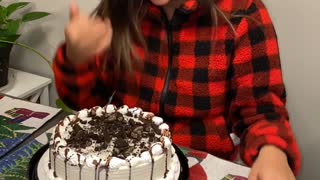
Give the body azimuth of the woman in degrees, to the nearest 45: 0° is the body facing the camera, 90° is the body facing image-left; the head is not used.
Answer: approximately 0°

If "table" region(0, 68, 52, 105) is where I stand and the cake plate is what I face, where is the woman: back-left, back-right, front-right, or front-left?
front-left

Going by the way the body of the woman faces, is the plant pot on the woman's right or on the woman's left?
on the woman's right

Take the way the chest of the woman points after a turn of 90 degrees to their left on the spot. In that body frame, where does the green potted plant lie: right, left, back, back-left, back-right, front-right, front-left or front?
back-left

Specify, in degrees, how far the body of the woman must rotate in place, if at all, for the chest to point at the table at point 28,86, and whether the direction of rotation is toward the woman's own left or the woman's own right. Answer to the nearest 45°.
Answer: approximately 135° to the woman's own right
